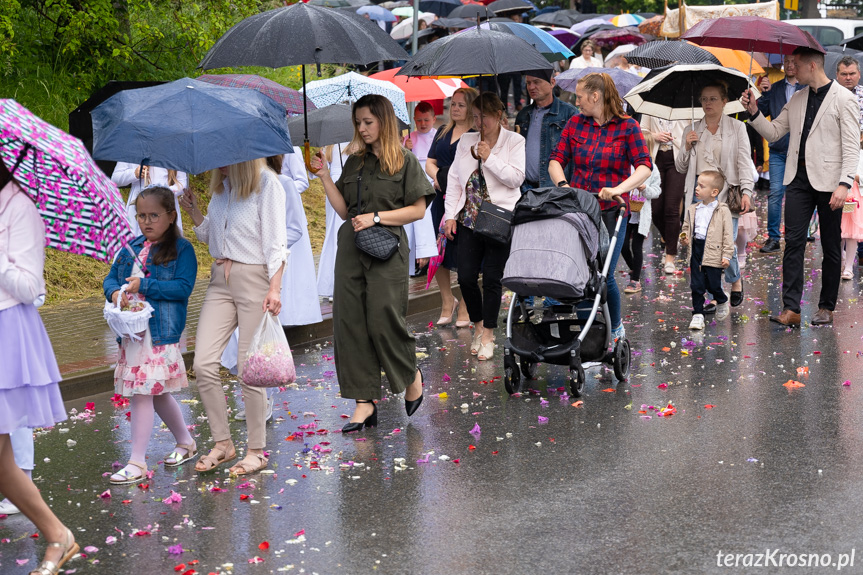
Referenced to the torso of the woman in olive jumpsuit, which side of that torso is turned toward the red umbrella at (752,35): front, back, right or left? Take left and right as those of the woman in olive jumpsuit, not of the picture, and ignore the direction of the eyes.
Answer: back

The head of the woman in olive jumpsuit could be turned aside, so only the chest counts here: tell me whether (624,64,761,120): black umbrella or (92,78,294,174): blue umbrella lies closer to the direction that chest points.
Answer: the blue umbrella

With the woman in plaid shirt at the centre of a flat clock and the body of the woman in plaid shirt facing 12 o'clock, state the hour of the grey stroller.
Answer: The grey stroller is roughly at 11 o'clock from the woman in plaid shirt.

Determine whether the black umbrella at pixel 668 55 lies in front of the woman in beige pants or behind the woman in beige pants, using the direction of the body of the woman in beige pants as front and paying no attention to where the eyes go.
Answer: behind

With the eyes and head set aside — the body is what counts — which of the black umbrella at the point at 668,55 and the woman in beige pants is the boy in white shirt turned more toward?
the woman in beige pants

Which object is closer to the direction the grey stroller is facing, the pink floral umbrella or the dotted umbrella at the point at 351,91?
the pink floral umbrella

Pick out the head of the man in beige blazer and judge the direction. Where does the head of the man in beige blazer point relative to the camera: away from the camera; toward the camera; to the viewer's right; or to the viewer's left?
to the viewer's left

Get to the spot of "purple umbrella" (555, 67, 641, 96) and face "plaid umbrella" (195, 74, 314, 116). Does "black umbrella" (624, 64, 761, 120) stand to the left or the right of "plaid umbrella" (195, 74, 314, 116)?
left

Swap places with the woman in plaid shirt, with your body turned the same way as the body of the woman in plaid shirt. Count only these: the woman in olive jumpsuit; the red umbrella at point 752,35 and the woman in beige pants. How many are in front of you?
2

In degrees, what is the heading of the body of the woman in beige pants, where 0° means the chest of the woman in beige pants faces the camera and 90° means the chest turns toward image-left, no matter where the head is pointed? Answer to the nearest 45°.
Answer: approximately 45°

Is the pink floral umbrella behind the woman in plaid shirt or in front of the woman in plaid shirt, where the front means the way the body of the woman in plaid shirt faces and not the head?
in front

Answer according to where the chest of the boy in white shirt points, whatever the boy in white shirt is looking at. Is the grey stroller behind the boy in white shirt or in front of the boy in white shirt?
in front

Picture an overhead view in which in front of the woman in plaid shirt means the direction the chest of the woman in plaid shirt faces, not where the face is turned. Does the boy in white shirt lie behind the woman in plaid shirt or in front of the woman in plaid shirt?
behind
